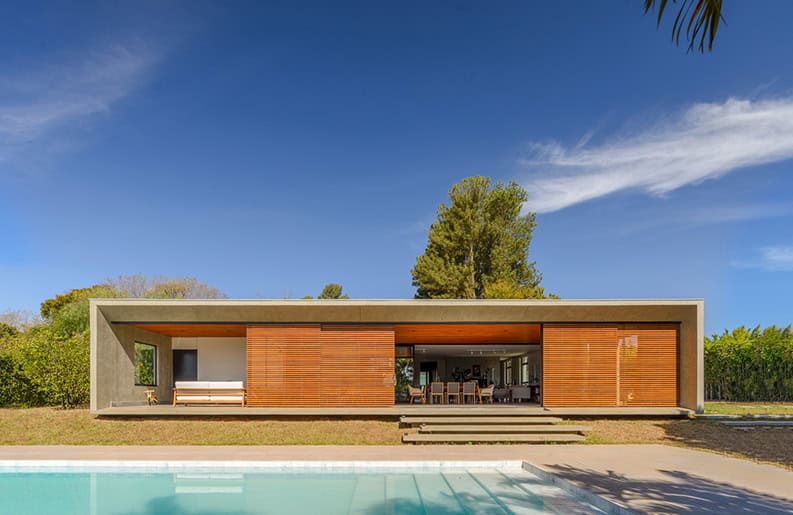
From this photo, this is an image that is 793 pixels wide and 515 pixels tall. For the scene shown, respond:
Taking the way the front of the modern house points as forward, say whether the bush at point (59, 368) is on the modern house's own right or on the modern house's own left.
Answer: on the modern house's own right

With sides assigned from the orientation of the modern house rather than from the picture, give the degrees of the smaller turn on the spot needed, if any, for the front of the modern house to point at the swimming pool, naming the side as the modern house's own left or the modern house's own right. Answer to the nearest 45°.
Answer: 0° — it already faces it

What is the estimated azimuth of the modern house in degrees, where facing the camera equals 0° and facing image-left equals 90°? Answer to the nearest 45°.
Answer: approximately 0°

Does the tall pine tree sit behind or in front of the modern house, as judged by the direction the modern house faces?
behind

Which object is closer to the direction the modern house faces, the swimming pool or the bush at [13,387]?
the swimming pool
